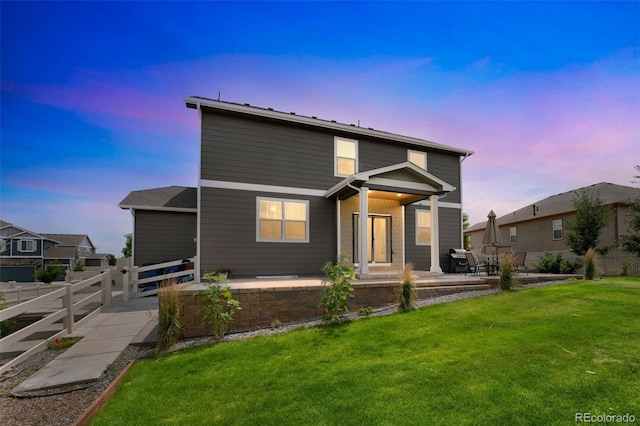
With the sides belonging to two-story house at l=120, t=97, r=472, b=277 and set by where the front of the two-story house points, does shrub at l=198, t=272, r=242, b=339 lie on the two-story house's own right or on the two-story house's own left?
on the two-story house's own right

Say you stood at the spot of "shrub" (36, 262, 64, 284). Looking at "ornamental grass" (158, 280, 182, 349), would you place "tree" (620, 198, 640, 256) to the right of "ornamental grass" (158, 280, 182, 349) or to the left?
left

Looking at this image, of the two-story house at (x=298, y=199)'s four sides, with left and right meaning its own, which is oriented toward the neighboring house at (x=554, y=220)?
left

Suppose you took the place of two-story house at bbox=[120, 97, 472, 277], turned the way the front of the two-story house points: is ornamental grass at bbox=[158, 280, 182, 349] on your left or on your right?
on your right

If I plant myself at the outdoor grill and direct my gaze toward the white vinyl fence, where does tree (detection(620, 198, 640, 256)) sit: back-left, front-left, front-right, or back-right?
back-left

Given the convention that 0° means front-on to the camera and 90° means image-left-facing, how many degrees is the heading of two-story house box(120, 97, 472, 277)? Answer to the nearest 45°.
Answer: approximately 315°

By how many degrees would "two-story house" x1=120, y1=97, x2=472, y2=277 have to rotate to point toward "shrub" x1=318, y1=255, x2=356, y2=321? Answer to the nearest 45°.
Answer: approximately 45° to its right
